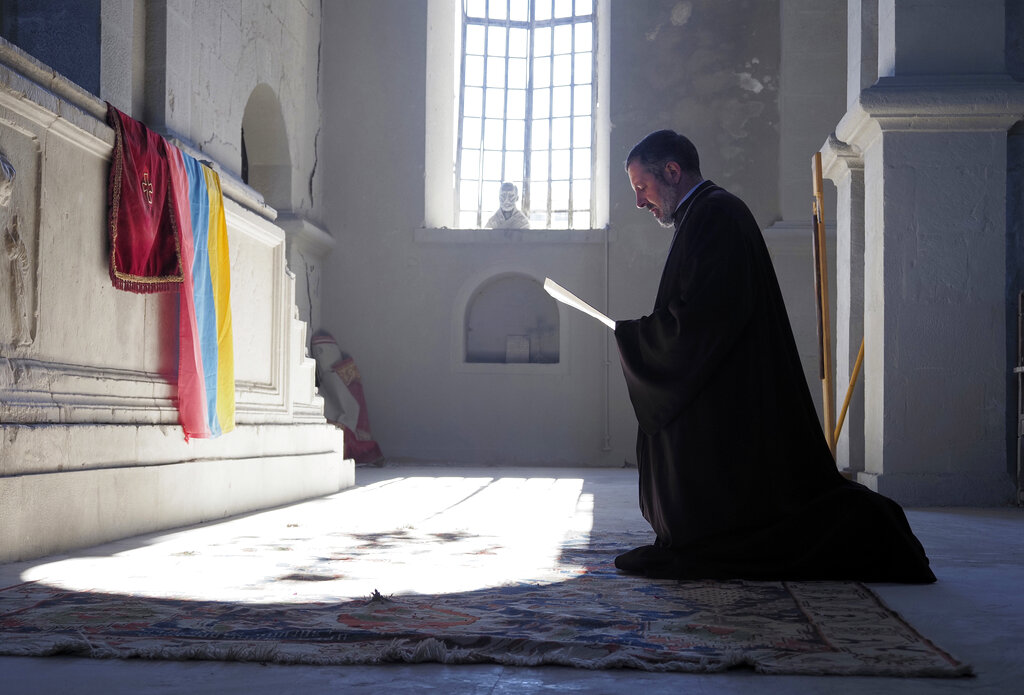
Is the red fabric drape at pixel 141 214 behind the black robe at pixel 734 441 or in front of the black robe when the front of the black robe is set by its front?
in front

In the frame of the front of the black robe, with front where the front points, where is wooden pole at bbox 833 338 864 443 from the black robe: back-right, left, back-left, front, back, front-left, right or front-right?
right

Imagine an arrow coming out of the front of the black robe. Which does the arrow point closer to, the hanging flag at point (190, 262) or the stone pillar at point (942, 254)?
the hanging flag

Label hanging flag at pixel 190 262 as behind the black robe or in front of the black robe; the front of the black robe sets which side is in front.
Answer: in front

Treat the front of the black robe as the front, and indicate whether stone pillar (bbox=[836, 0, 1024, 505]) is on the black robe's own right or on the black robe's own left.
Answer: on the black robe's own right

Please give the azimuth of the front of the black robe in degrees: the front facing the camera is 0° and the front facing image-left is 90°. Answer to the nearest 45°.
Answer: approximately 90°

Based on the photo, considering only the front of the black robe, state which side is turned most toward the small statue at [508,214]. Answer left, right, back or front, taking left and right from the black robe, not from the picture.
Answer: right
